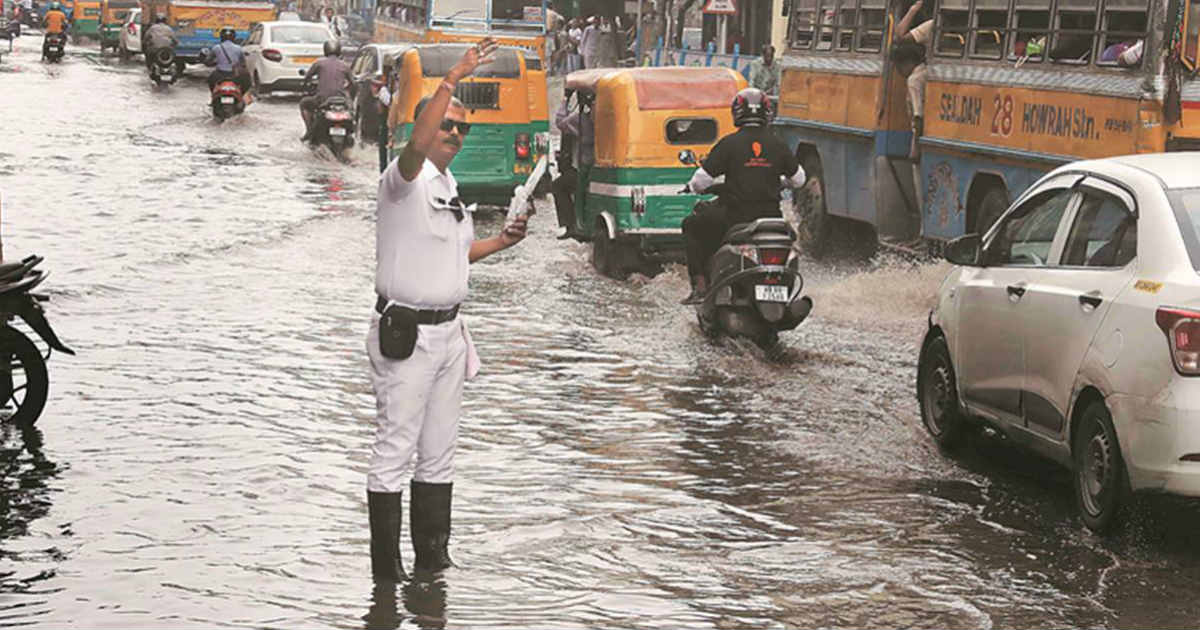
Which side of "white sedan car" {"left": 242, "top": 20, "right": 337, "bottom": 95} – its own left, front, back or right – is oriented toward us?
back

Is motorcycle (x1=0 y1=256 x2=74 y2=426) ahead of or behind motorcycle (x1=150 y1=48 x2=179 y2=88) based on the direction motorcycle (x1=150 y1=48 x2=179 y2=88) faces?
behind

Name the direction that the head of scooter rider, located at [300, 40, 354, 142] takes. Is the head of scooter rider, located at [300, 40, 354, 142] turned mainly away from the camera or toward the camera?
away from the camera

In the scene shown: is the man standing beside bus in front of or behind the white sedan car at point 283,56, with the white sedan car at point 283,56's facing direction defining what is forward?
behind

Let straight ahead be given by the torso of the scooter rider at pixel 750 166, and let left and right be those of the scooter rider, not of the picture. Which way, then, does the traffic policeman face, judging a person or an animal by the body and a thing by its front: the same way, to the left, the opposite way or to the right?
the opposite way

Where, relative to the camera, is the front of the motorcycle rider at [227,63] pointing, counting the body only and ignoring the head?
away from the camera

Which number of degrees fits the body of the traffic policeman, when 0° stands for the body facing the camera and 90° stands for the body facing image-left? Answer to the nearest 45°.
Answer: approximately 315°

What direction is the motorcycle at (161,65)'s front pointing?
away from the camera

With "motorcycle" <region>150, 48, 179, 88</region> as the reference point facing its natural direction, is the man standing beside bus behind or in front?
behind

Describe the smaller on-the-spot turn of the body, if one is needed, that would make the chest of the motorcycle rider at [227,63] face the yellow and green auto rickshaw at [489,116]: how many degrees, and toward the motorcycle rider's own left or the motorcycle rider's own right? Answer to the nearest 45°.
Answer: approximately 180°

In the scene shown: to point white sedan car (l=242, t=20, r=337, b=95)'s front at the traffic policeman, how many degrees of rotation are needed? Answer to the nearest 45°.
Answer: approximately 180°

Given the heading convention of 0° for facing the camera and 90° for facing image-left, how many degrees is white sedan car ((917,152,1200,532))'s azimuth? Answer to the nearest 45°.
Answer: approximately 135°

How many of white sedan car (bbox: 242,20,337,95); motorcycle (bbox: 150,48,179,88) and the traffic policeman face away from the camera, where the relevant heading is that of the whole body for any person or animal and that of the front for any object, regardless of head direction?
2

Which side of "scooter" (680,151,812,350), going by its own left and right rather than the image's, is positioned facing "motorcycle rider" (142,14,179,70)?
front

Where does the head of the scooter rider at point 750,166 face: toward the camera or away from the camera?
away from the camera

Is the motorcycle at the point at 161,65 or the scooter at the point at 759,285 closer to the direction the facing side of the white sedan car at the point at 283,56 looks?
the motorcycle

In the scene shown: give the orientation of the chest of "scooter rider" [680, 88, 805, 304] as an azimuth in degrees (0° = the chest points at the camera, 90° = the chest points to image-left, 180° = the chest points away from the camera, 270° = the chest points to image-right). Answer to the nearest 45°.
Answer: approximately 135°

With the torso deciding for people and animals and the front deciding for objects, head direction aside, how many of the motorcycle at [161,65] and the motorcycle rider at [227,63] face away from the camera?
2

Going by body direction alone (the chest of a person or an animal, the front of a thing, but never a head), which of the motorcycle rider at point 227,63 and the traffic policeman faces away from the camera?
the motorcycle rider
